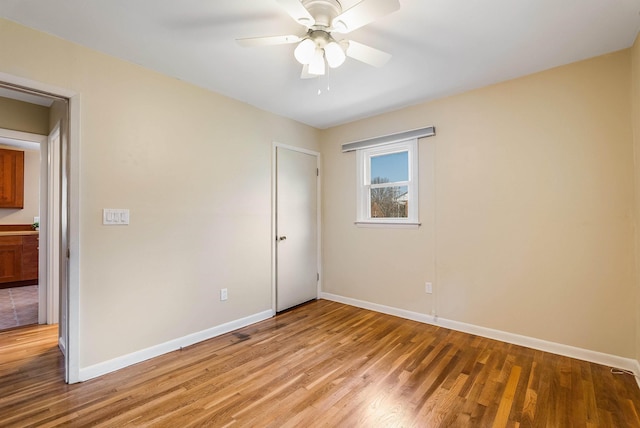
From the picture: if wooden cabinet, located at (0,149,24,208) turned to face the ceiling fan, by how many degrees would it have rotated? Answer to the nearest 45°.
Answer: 0° — it already faces it

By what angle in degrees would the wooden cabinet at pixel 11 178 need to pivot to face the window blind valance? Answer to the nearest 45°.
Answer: approximately 45° to its left

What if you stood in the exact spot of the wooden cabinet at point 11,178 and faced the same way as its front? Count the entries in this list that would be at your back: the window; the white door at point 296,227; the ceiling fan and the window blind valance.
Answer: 0

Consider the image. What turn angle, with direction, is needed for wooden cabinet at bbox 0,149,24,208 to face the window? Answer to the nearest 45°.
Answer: approximately 45° to its left

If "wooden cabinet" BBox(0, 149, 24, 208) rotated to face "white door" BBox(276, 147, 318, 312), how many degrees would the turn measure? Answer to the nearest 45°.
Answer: approximately 45° to its left

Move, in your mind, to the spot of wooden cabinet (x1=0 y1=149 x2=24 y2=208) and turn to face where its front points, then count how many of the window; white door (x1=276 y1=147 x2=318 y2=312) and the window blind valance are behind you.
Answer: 0

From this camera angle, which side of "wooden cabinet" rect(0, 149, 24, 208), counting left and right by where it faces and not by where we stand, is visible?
front
